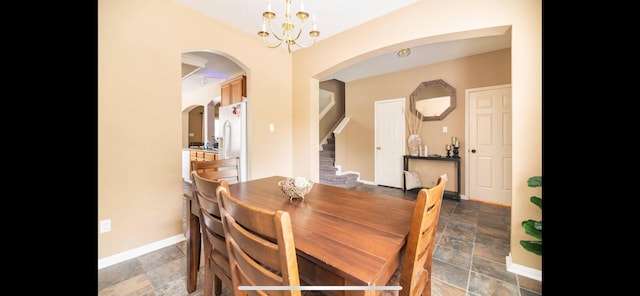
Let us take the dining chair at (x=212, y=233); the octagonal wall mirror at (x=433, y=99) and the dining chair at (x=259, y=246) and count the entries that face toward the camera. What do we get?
1

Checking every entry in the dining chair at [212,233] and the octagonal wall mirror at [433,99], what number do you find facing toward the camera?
1

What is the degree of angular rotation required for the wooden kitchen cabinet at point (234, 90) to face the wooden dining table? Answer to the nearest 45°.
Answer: approximately 45° to its left

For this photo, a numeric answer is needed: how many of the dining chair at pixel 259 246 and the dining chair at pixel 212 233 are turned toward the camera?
0

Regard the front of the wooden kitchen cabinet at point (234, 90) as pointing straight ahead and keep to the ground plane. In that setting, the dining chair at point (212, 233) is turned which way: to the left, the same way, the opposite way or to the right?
the opposite way

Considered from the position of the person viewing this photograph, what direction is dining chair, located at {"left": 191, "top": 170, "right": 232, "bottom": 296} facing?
facing away from the viewer and to the right of the viewer

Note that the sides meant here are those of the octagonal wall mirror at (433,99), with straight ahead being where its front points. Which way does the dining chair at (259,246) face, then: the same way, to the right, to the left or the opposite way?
the opposite way

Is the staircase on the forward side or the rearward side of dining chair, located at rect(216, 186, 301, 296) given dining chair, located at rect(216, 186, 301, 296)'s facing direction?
on the forward side

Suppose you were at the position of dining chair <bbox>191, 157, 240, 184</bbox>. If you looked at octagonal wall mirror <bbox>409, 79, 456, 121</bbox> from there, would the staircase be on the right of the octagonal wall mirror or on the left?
left

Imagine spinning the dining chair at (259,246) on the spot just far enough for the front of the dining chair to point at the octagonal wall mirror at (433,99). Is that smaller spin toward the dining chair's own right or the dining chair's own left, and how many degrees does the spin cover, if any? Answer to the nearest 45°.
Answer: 0° — it already faces it

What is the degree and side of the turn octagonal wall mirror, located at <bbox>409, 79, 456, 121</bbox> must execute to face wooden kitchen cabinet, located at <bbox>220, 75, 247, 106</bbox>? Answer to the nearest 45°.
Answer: approximately 45° to its right

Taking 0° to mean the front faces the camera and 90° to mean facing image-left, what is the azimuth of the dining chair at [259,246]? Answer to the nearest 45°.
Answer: approximately 225°
